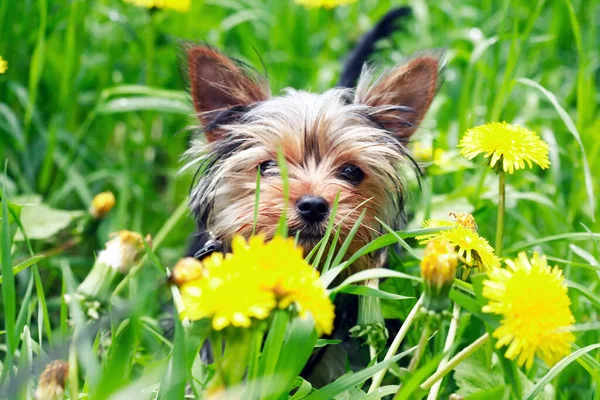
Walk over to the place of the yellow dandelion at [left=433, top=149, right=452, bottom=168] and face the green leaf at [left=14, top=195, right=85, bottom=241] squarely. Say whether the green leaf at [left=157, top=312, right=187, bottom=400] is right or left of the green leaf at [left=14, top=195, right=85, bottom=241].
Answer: left

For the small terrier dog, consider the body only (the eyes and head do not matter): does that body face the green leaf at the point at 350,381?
yes

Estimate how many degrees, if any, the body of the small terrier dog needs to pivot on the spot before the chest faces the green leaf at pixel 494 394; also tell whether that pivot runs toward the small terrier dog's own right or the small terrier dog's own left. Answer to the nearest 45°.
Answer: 0° — it already faces it

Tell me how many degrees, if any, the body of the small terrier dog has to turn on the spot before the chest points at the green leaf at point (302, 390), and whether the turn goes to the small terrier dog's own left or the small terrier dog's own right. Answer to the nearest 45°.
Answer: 0° — it already faces it

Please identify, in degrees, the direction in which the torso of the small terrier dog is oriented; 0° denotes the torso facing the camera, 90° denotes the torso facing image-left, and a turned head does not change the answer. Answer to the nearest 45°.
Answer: approximately 0°

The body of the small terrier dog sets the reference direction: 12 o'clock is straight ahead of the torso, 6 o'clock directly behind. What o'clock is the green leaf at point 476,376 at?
The green leaf is roughly at 11 o'clock from the small terrier dog.

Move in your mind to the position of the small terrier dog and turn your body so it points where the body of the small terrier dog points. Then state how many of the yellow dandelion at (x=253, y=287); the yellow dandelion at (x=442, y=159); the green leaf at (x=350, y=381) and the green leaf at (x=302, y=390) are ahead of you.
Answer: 3

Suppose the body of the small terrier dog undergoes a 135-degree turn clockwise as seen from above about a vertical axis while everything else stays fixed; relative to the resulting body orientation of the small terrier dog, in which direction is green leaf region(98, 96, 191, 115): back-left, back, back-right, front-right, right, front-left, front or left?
front

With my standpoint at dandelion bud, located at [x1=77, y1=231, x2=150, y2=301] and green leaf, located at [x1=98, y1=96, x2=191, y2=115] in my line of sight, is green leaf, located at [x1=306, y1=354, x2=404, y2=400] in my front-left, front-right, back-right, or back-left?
back-right

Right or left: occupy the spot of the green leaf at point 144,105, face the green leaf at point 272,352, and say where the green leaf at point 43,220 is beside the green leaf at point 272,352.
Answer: right

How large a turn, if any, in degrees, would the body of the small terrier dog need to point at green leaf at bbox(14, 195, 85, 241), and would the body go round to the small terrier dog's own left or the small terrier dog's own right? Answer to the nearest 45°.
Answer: approximately 90° to the small terrier dog's own right

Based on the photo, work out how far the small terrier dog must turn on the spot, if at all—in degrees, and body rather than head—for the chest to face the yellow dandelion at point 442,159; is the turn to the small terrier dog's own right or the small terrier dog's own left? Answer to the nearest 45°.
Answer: approximately 135° to the small terrier dog's own left

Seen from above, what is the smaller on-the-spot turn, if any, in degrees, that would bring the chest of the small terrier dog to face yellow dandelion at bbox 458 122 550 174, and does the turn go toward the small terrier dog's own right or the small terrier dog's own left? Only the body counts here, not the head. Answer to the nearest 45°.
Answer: approximately 45° to the small terrier dog's own left
